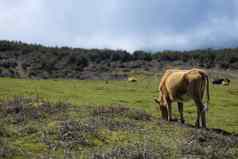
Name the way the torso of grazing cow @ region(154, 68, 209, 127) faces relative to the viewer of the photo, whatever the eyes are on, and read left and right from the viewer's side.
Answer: facing away from the viewer and to the left of the viewer
